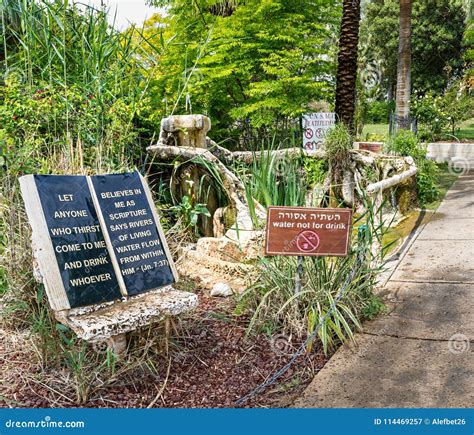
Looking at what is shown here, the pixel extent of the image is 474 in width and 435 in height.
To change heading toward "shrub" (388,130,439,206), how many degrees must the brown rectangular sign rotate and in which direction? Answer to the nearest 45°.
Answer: approximately 180°

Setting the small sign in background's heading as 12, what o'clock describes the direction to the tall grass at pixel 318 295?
The tall grass is roughly at 12 o'clock from the small sign in background.

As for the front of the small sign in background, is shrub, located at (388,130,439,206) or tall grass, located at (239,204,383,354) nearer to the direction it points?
the tall grass

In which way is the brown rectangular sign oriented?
toward the camera

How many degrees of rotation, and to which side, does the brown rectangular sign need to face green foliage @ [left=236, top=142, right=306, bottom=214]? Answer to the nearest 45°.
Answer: approximately 180°

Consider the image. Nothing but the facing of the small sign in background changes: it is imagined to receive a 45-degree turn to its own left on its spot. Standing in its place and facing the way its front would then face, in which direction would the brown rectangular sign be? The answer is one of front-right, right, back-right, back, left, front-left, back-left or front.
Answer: front-right

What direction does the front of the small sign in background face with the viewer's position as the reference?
facing the viewer

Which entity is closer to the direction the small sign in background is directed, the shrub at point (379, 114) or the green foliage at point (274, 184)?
the green foliage

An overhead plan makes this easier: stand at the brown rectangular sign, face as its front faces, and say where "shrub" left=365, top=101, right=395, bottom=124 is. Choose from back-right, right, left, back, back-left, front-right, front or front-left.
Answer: back

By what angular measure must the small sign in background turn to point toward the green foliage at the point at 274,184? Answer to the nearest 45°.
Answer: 0° — it already faces it
